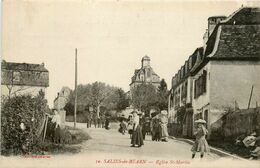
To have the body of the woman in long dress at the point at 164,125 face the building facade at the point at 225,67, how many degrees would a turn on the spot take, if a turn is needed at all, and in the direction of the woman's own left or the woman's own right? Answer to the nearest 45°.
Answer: approximately 90° to the woman's own left

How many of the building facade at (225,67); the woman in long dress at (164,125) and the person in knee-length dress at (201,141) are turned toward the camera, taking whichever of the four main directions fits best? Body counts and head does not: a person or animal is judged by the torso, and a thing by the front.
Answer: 2

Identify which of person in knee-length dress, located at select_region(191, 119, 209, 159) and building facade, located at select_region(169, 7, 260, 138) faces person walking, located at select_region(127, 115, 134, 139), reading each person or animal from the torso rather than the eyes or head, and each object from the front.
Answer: the building facade

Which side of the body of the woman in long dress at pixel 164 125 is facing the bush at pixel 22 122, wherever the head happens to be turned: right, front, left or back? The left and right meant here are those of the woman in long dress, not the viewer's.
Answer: right

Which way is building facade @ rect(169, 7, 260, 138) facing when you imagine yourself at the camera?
facing to the left of the viewer

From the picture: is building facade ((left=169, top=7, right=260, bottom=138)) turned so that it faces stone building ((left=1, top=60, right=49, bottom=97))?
yes

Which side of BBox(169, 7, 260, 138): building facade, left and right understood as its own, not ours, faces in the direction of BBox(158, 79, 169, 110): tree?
right

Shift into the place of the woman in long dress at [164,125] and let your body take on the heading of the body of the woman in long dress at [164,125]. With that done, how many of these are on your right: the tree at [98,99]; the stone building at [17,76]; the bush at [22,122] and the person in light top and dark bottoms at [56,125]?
4
